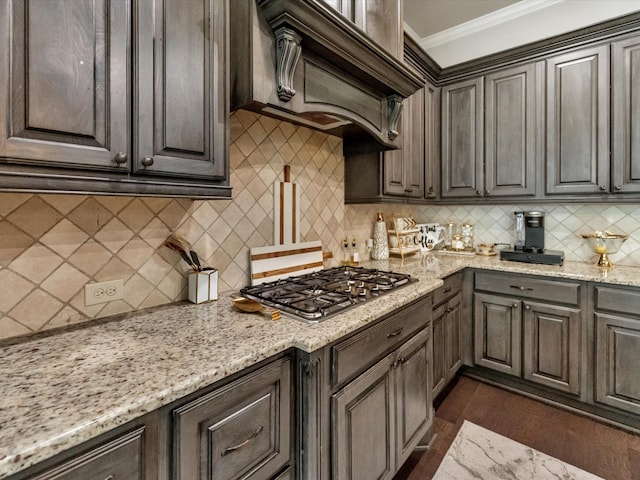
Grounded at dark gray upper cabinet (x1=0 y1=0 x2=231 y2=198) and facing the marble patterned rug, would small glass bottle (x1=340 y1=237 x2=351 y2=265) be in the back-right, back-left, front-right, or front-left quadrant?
front-left

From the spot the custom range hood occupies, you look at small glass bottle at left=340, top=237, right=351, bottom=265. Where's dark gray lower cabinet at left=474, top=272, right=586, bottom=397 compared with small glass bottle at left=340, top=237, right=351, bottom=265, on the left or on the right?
right

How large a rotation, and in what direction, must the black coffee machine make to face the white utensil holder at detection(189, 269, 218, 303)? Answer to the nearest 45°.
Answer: approximately 45° to its right

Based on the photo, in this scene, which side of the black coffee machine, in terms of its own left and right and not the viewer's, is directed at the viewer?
front

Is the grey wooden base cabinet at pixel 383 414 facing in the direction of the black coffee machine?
no

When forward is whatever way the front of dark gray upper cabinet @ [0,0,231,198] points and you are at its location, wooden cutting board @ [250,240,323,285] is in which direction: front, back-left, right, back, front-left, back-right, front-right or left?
left

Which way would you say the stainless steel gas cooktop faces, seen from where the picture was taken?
facing the viewer and to the right of the viewer

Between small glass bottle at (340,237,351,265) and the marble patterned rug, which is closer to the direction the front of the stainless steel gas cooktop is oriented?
the marble patterned rug

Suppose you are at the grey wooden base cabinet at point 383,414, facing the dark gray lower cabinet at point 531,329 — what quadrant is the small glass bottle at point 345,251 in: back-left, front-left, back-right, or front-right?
front-left

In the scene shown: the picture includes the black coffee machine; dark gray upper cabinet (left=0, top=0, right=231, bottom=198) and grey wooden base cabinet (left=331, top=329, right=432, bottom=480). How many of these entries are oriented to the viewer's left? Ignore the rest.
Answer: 0

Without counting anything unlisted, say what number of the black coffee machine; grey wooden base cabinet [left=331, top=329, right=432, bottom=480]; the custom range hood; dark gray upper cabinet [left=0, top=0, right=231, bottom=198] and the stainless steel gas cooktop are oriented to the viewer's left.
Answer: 0

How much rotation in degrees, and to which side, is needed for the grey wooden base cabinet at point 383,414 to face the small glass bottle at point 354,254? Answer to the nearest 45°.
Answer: approximately 135° to its left

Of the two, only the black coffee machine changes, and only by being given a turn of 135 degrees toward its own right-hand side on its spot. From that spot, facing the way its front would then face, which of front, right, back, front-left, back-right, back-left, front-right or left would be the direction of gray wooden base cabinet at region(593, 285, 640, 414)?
back

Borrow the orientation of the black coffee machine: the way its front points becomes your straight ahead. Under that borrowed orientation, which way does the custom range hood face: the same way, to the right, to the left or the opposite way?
to the left

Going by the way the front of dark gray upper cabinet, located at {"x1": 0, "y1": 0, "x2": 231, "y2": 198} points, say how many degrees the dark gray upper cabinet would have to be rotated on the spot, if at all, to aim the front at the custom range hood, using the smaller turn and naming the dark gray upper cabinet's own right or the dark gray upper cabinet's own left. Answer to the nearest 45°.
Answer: approximately 45° to the dark gray upper cabinet's own left

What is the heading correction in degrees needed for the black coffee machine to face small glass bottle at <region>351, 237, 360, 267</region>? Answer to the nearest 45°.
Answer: approximately 45° to its right
